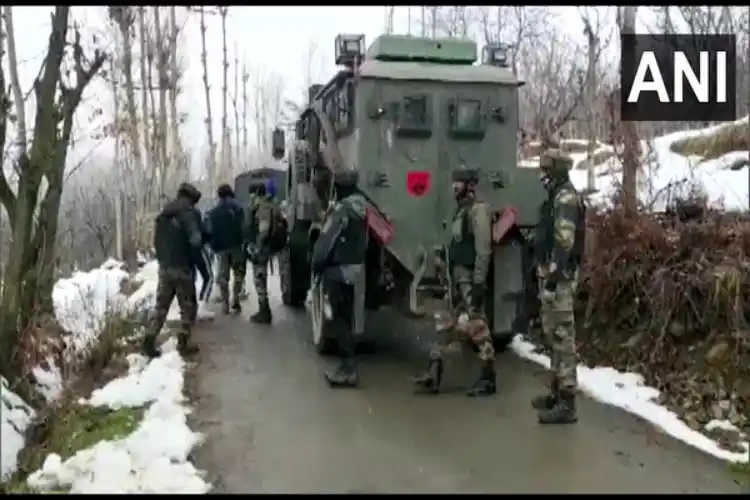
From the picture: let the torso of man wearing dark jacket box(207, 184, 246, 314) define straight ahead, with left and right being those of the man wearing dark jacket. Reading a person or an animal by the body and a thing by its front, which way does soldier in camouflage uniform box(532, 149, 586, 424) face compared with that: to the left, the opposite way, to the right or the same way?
to the left

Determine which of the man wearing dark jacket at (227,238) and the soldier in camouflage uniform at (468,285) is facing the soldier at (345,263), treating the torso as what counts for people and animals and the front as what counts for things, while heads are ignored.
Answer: the soldier in camouflage uniform

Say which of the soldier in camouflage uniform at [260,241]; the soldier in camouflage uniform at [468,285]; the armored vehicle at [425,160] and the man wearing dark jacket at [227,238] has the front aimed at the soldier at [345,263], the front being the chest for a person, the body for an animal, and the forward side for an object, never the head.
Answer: the soldier in camouflage uniform at [468,285]

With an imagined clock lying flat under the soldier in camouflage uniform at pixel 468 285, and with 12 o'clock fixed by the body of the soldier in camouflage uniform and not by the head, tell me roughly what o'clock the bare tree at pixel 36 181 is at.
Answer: The bare tree is roughly at 12 o'clock from the soldier in camouflage uniform.

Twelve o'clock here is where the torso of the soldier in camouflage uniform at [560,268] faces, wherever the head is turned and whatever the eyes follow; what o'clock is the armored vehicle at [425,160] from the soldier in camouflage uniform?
The armored vehicle is roughly at 2 o'clock from the soldier in camouflage uniform.

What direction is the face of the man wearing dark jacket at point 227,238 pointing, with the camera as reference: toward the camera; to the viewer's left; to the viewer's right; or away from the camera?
away from the camera

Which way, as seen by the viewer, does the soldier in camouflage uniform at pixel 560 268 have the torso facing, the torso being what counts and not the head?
to the viewer's left
